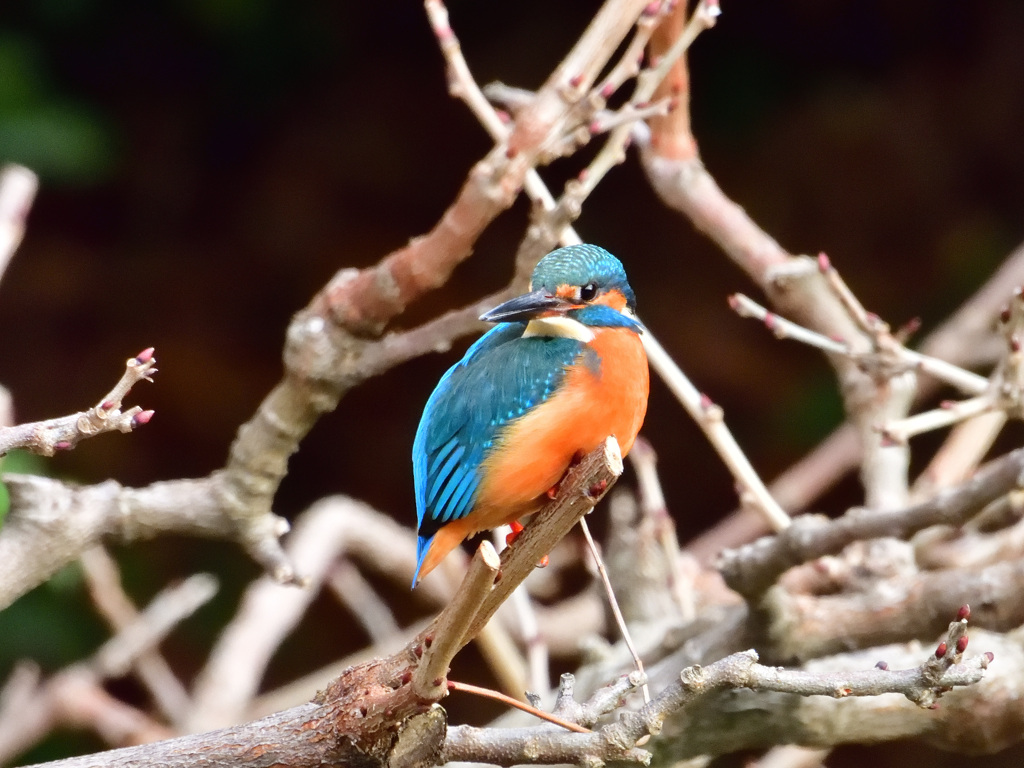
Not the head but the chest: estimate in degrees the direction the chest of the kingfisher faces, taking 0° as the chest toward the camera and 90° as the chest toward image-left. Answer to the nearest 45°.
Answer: approximately 315°
